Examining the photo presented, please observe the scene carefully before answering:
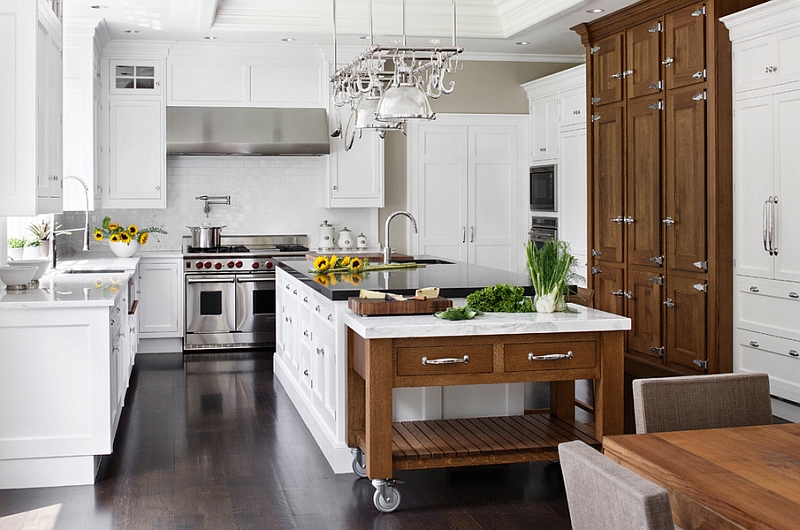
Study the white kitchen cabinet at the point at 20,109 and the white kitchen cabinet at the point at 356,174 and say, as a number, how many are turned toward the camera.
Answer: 1

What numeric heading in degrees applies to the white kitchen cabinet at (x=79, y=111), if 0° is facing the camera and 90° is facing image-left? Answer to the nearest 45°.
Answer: approximately 270°

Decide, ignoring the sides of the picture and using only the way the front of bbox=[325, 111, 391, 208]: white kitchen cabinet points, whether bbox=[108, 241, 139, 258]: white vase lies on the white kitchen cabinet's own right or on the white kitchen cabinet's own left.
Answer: on the white kitchen cabinet's own right

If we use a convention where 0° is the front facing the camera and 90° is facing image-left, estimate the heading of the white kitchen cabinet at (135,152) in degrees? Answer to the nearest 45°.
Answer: approximately 0°

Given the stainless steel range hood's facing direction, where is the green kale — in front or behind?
in front

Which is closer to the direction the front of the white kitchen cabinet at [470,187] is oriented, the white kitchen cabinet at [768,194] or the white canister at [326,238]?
the white kitchen cabinet

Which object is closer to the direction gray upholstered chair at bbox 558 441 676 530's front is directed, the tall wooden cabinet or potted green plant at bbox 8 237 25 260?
the tall wooden cabinet
